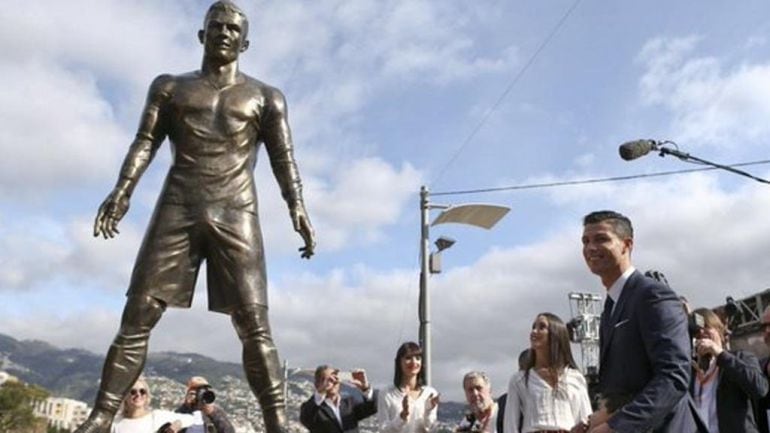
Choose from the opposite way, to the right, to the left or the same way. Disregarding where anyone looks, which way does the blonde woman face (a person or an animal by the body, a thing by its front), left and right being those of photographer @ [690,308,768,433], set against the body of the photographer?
to the left

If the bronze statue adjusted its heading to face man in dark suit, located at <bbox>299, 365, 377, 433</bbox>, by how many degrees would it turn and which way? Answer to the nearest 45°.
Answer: approximately 135° to its left

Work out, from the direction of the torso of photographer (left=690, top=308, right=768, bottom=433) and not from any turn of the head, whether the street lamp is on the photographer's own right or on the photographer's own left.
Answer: on the photographer's own right

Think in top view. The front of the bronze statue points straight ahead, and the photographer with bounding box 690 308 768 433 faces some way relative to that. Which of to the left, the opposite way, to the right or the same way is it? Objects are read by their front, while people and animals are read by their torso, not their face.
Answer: to the right

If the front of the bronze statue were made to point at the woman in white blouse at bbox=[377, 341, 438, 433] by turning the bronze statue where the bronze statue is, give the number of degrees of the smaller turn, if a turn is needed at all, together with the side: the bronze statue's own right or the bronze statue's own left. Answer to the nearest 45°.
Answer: approximately 135° to the bronze statue's own left

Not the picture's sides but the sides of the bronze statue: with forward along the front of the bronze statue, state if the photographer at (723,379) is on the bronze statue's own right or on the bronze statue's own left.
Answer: on the bronze statue's own left

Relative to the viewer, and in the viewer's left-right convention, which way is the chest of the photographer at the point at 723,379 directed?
facing the viewer and to the left of the viewer

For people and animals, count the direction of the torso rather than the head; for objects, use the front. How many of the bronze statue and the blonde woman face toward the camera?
2

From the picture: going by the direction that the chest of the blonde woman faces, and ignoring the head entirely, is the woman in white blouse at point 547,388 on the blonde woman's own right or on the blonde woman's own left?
on the blonde woman's own left

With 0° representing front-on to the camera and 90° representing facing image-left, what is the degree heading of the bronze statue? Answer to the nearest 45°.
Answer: approximately 0°

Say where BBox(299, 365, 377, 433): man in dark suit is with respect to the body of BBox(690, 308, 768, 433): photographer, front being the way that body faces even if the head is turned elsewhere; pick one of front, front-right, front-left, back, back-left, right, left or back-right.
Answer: front-right

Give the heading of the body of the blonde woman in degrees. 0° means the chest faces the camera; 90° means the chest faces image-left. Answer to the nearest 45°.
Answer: approximately 0°
